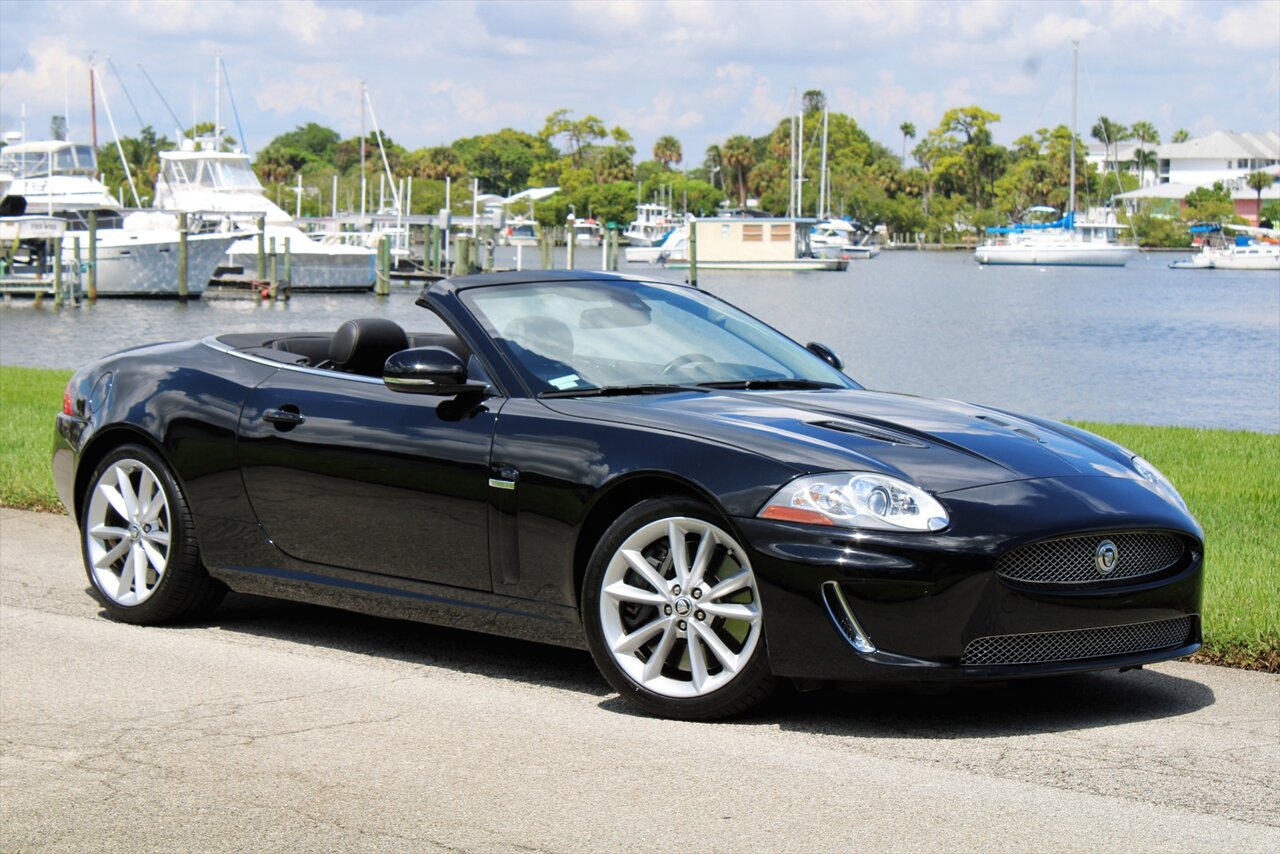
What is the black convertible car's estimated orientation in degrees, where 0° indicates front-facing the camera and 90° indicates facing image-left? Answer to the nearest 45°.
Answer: approximately 315°
